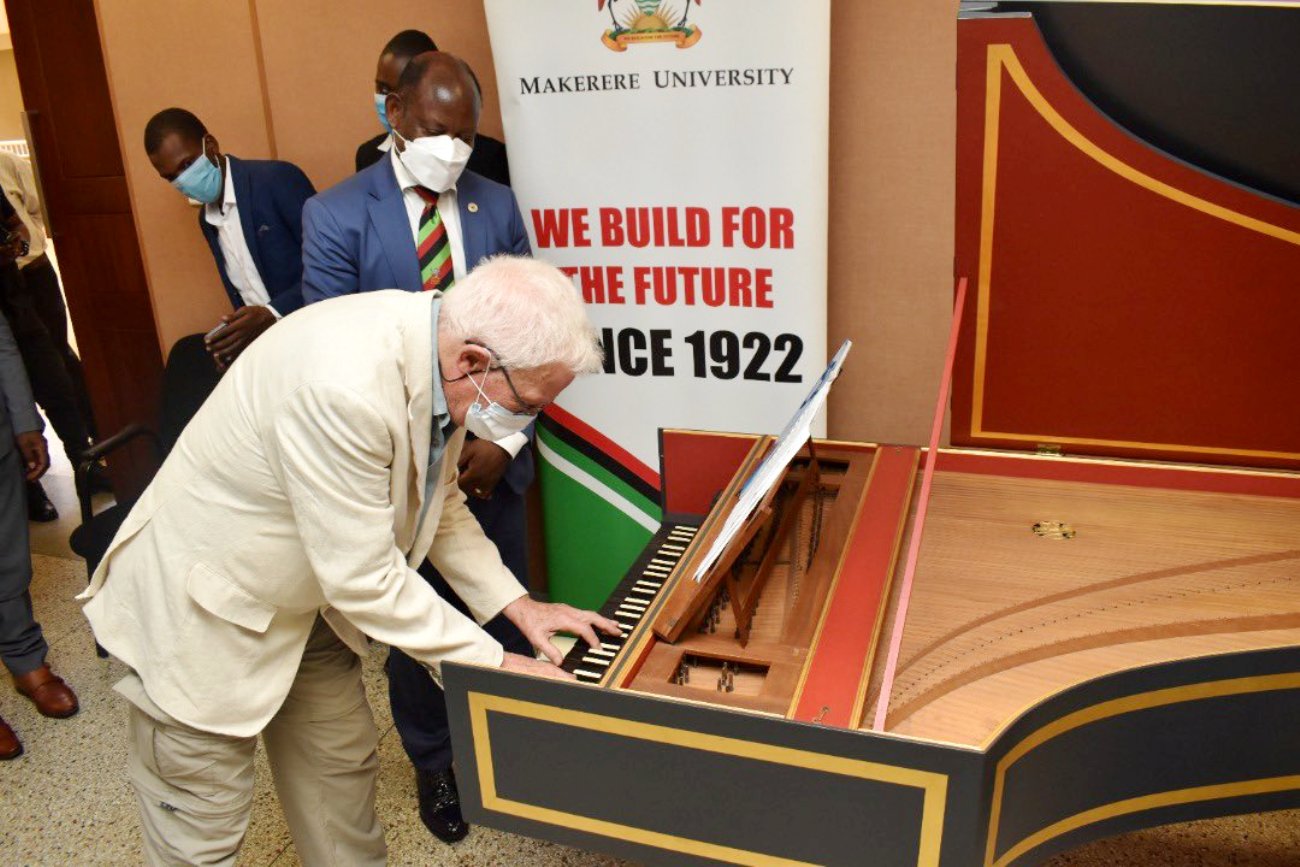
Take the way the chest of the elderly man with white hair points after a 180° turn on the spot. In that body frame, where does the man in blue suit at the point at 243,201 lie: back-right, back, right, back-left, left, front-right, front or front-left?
right

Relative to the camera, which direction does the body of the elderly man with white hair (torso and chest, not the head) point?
to the viewer's right

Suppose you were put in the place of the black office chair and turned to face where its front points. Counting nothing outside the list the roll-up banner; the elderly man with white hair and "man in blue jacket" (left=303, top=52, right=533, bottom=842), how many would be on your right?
0

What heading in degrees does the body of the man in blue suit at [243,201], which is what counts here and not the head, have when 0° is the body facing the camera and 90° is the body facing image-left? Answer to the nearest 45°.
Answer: approximately 45°

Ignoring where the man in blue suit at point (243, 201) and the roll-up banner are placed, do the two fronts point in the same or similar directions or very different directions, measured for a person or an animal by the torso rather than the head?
same or similar directions

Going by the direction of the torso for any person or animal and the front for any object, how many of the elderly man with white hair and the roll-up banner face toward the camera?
1

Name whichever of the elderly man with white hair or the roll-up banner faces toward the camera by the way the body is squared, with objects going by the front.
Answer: the roll-up banner

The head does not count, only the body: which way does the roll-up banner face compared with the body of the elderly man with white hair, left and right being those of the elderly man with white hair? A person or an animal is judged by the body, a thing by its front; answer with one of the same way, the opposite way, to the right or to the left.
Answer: to the right

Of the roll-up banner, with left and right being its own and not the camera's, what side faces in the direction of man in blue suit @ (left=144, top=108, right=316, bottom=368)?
right

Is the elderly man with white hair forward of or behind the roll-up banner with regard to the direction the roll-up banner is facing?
forward

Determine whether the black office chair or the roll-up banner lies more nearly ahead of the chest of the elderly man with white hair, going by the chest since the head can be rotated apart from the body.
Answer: the roll-up banner

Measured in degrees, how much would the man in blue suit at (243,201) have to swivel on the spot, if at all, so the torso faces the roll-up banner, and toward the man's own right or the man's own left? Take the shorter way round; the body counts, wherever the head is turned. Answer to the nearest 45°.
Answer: approximately 90° to the man's own left

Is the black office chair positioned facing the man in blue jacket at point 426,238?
no

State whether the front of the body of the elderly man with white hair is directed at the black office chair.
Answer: no

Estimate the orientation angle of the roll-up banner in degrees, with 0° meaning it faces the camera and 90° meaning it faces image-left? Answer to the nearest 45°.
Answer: approximately 0°

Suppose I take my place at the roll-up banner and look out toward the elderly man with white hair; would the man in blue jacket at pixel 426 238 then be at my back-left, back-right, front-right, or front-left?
front-right
